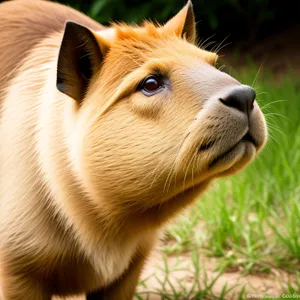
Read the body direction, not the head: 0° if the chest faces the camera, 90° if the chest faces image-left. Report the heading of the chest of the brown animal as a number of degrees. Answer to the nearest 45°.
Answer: approximately 315°
